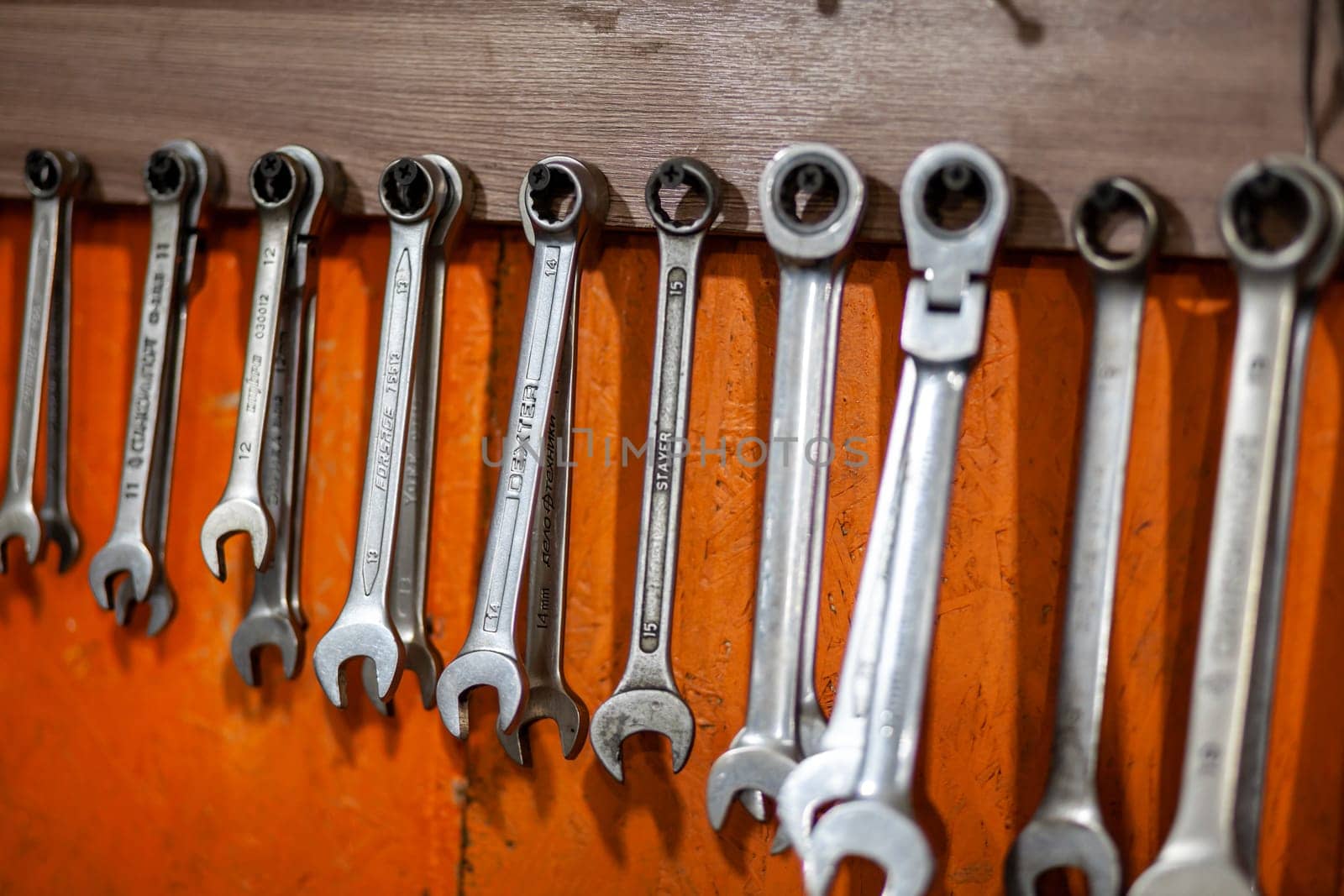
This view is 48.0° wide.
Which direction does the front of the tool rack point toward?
toward the camera
